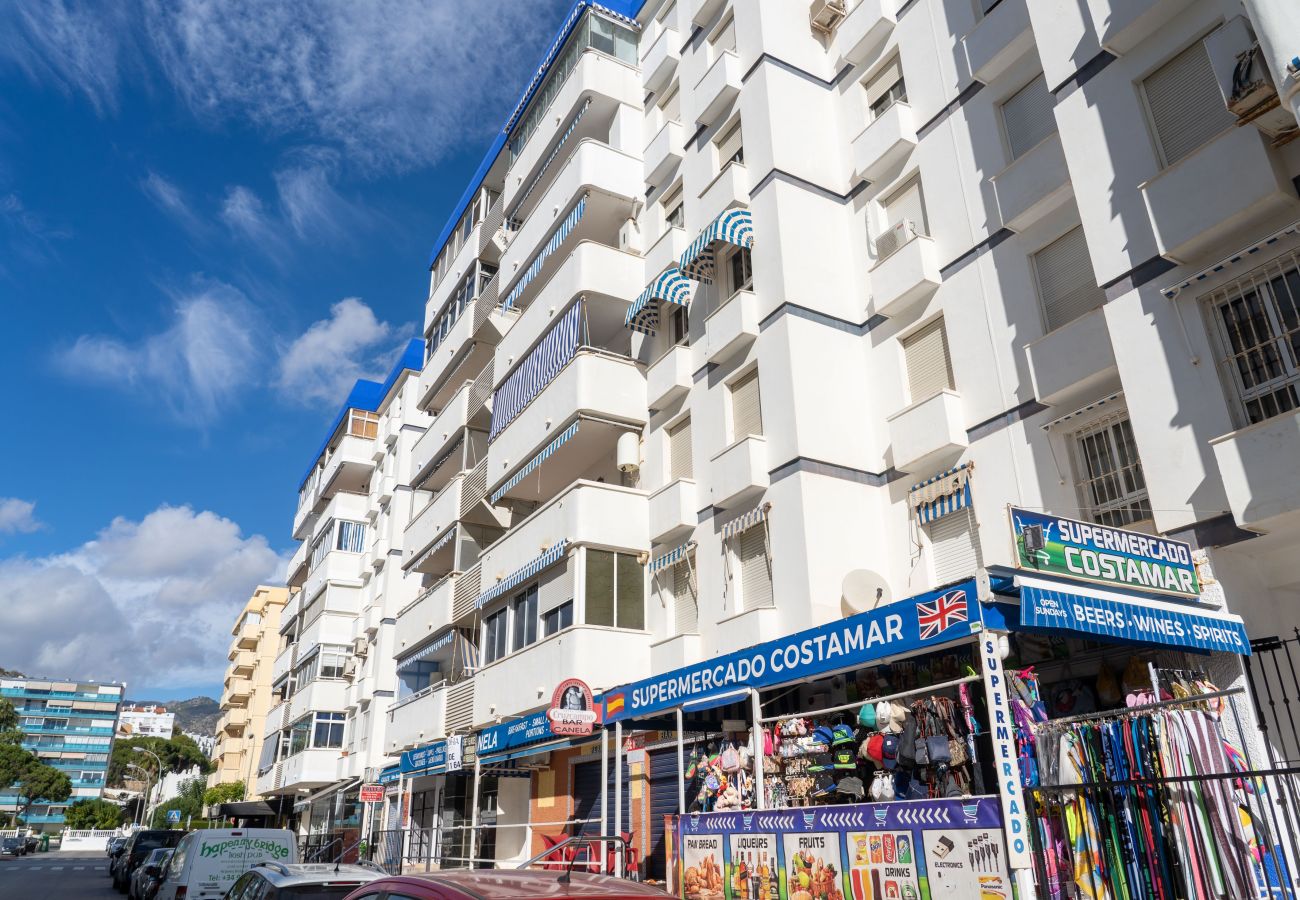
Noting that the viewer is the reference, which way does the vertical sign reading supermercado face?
facing the viewer

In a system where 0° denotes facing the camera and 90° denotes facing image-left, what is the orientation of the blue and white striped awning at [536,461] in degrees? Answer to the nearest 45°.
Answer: approximately 45°

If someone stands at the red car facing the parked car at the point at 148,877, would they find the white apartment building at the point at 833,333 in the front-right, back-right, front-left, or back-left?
front-right

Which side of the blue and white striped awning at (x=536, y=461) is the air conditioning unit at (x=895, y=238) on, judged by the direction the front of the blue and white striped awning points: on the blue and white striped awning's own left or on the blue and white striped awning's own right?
on the blue and white striped awning's own left

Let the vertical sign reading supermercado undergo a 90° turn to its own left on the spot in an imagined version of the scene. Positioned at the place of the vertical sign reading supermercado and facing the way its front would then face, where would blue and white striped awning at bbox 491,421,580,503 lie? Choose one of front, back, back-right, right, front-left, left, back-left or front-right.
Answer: back-left

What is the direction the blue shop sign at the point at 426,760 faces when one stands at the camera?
facing the viewer and to the left of the viewer

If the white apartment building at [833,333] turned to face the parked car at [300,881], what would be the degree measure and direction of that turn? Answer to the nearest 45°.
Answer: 0° — it already faces it

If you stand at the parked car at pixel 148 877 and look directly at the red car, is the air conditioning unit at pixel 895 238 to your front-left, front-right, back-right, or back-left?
front-left

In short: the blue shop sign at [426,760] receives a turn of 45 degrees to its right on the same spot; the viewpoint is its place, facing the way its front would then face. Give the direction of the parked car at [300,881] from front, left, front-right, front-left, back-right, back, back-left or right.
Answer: left

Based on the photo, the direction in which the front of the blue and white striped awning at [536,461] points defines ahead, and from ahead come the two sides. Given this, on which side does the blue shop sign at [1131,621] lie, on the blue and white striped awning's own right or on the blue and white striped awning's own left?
on the blue and white striped awning's own left
